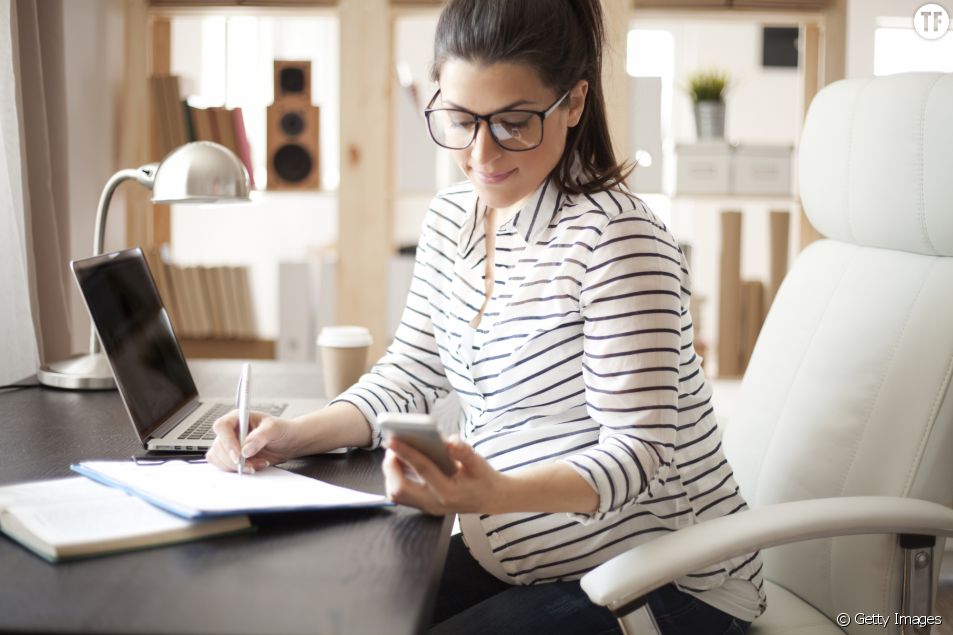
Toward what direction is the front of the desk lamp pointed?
to the viewer's right

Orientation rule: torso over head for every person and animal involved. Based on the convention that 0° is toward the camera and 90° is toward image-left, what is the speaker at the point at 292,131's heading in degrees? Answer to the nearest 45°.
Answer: approximately 0°

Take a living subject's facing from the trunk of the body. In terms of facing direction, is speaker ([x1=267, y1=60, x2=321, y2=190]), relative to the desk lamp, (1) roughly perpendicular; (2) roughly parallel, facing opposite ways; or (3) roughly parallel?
roughly perpendicular

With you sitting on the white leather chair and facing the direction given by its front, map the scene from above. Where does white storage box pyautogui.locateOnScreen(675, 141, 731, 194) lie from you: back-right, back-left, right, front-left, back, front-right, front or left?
back-right

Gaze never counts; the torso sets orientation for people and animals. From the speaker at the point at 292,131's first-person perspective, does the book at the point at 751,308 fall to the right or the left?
on its left

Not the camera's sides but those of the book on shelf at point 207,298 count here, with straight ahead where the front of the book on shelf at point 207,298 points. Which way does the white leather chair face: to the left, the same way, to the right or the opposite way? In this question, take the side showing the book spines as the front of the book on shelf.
to the right

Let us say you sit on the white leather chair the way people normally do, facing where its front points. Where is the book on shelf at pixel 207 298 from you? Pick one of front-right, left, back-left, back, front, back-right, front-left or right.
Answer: right

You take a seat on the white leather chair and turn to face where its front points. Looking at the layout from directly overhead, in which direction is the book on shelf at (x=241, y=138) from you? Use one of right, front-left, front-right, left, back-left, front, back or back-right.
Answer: right

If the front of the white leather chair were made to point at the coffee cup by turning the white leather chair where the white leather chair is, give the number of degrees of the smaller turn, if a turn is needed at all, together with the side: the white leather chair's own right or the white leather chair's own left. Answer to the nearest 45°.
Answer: approximately 45° to the white leather chair's own right
